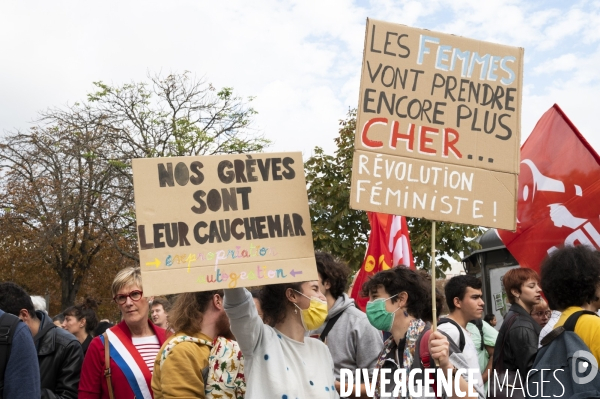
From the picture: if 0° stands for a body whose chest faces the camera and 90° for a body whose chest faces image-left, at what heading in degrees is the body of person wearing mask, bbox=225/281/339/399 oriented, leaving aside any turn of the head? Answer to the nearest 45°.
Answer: approximately 315°

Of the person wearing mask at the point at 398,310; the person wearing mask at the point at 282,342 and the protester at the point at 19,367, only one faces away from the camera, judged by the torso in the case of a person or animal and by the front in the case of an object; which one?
the protester

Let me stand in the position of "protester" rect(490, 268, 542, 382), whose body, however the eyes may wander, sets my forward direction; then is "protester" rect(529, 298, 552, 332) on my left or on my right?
on my left

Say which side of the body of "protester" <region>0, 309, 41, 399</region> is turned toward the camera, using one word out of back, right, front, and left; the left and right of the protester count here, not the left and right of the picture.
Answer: back

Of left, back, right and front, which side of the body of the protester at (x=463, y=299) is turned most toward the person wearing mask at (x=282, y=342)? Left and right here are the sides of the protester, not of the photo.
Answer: right

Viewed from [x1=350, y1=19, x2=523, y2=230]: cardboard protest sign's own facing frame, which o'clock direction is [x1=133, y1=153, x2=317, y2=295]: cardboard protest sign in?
[x1=133, y1=153, x2=317, y2=295]: cardboard protest sign is roughly at 2 o'clock from [x1=350, y1=19, x2=523, y2=230]: cardboard protest sign.

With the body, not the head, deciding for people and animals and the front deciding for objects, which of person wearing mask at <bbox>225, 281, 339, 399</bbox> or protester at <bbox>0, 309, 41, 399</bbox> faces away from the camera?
the protester
